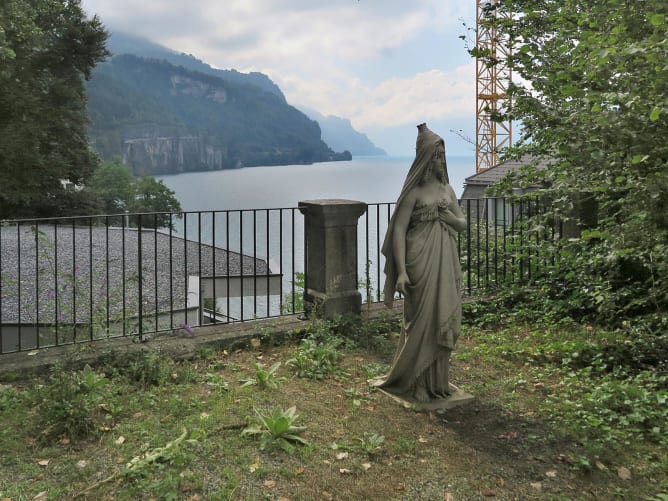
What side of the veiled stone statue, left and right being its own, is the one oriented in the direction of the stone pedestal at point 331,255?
back

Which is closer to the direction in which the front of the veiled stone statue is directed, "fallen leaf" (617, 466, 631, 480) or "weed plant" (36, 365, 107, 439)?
the fallen leaf

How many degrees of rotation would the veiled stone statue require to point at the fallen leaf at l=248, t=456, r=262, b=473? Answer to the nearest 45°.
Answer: approximately 90° to its right

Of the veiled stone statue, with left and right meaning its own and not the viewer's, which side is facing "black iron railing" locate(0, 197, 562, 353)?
back

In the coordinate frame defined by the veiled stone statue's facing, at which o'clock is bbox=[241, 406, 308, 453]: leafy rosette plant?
The leafy rosette plant is roughly at 3 o'clock from the veiled stone statue.

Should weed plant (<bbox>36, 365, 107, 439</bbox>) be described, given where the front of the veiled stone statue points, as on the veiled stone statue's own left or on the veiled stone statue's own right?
on the veiled stone statue's own right

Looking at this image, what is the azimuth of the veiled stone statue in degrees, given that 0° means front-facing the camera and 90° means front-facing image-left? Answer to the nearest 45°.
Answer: approximately 315°

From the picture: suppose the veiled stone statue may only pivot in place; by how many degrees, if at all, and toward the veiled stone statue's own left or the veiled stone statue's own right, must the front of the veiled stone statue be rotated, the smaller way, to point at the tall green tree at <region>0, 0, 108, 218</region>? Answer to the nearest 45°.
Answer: approximately 180°

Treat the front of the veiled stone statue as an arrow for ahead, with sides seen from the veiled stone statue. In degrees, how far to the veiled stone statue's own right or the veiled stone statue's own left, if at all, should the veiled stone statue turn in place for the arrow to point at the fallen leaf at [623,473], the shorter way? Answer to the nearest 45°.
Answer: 0° — it already faces it
